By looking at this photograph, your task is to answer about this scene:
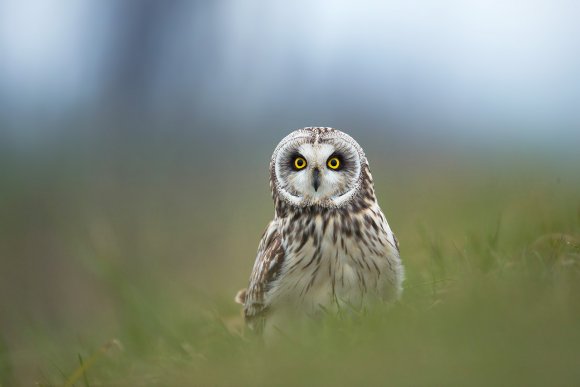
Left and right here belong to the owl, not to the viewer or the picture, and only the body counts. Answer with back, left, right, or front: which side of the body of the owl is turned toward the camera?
front
